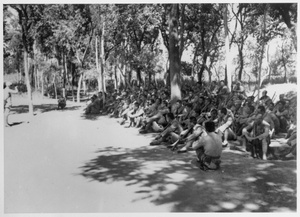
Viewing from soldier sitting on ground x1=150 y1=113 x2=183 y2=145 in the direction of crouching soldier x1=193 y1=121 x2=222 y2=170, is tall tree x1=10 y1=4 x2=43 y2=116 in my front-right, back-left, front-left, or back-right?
back-right

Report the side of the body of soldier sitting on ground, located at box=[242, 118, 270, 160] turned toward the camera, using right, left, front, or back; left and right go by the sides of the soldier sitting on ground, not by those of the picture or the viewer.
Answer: front

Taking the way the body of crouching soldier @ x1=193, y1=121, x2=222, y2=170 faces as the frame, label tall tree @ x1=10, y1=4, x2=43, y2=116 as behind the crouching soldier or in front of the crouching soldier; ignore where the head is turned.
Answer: in front

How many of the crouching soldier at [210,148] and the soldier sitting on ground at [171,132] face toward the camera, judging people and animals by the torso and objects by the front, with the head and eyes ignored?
0

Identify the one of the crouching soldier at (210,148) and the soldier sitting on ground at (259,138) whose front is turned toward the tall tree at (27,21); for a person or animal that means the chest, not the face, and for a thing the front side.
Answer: the crouching soldier

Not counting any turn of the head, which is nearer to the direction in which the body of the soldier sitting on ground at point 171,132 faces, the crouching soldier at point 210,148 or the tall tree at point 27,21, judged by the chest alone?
the tall tree

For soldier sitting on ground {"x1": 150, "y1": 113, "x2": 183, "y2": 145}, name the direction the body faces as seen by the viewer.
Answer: to the viewer's left

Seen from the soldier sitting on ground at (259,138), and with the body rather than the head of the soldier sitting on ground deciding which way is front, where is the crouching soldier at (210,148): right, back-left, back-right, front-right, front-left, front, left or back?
front-right

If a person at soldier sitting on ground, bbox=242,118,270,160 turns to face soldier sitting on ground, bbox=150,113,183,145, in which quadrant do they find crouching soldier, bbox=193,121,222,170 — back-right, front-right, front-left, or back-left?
front-left

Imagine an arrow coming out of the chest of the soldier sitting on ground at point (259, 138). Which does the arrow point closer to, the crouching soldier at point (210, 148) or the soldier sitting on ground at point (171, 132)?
the crouching soldier

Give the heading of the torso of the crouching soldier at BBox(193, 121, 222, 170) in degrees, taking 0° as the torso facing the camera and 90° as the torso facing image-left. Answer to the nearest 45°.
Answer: approximately 135°

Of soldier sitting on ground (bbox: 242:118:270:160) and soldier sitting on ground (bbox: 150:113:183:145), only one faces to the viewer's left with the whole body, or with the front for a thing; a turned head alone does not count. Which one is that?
soldier sitting on ground (bbox: 150:113:183:145)

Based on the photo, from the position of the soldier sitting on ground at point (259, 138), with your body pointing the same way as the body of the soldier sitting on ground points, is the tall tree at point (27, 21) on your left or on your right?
on your right

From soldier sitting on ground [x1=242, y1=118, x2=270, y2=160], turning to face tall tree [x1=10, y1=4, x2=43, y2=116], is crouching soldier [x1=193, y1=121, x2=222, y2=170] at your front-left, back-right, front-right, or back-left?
front-left
